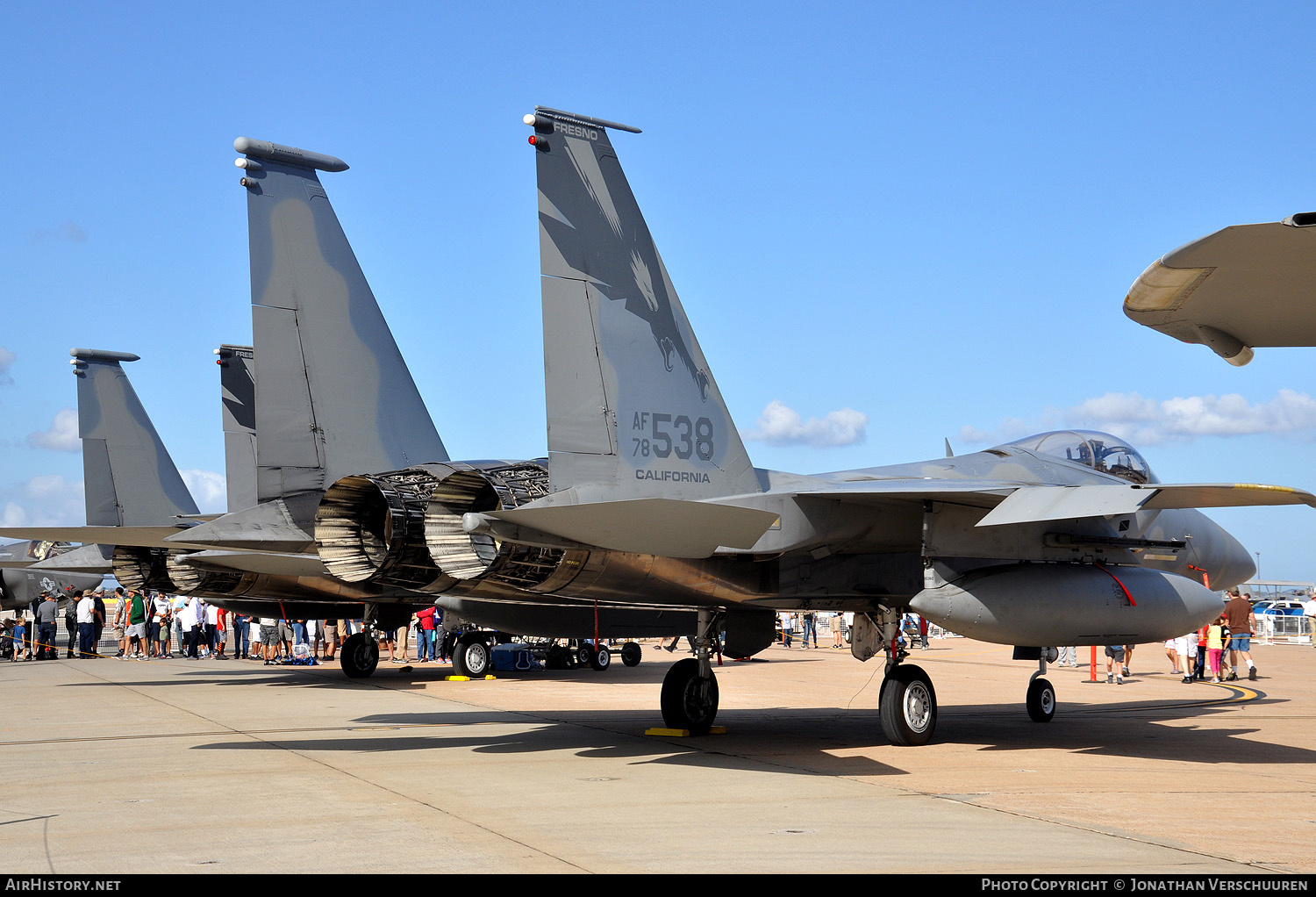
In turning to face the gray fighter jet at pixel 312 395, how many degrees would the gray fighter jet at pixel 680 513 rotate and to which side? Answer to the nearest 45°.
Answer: approximately 90° to its left

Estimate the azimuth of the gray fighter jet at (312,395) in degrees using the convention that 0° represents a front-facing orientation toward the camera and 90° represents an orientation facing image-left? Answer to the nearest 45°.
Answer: approximately 225°

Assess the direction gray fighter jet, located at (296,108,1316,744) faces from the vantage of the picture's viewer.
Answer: facing away from the viewer and to the right of the viewer

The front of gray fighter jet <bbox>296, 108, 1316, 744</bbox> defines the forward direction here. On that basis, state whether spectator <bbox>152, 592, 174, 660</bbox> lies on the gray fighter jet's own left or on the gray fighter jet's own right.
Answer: on the gray fighter jet's own left
